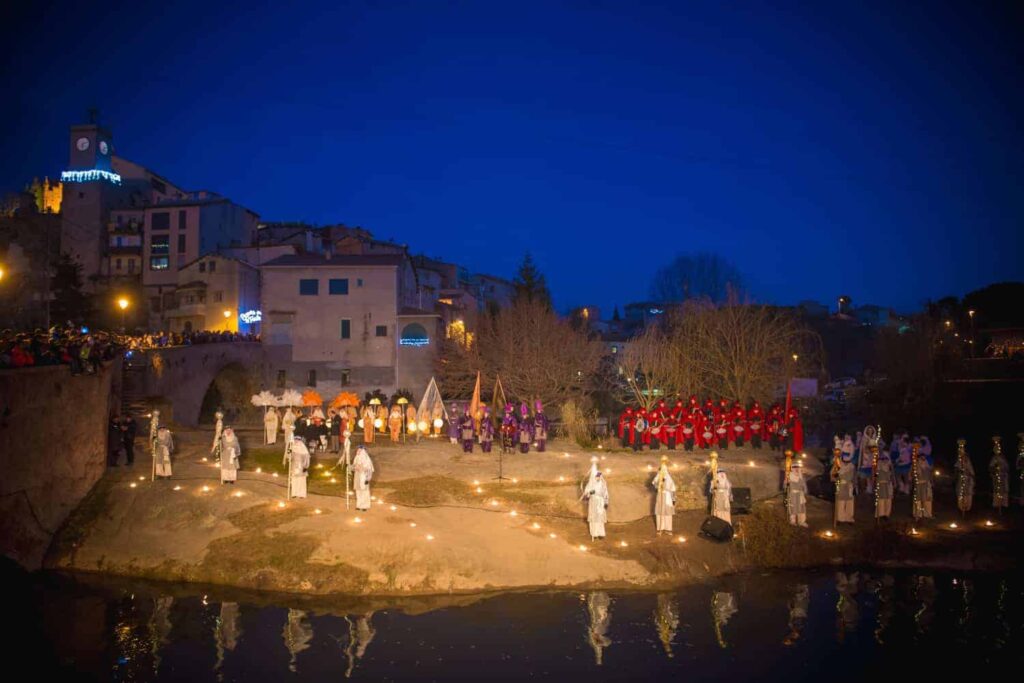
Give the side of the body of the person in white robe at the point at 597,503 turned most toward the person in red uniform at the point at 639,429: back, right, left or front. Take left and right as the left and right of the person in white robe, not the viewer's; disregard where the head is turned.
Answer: back

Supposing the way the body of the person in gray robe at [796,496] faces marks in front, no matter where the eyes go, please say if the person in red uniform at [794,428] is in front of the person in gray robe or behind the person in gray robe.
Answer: behind

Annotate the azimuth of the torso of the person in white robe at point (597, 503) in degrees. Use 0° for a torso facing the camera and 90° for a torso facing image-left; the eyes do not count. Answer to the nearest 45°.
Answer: approximately 0°

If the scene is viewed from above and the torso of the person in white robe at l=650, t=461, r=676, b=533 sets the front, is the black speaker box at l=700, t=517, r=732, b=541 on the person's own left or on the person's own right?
on the person's own left

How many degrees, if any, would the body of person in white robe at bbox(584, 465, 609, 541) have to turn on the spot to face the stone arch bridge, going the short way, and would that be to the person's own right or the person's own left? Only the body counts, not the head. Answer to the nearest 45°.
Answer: approximately 135° to the person's own right

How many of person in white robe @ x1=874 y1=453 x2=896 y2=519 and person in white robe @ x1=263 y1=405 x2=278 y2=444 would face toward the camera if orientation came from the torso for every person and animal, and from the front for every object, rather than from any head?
2

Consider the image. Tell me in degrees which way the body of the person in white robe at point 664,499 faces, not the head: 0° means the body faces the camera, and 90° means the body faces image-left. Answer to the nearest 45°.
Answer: approximately 0°
